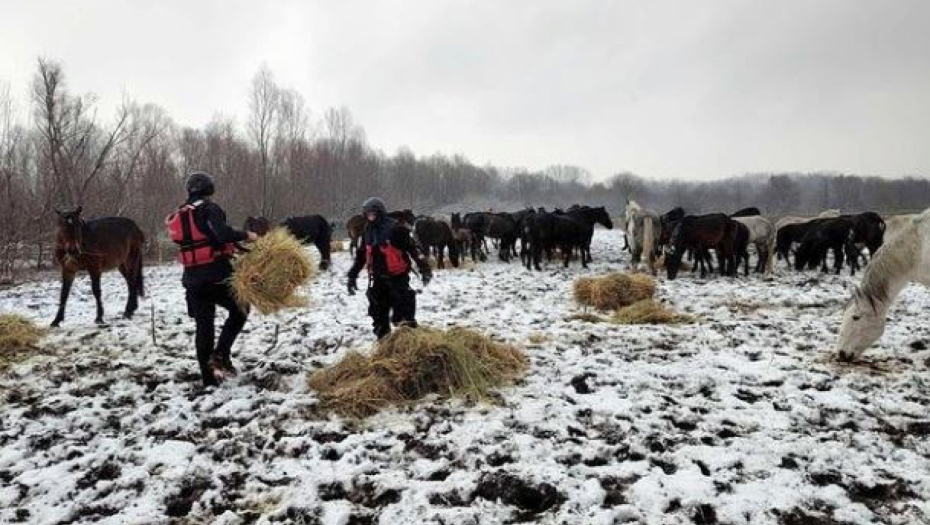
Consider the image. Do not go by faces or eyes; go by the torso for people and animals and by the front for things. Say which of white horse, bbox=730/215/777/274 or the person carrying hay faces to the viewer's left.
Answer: the white horse

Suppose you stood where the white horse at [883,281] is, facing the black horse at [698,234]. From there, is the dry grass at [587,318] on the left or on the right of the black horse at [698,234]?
left

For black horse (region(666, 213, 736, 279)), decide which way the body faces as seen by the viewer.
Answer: to the viewer's left

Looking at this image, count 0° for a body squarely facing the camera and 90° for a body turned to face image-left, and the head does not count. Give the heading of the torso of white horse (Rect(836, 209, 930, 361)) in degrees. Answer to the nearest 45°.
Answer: approximately 90°

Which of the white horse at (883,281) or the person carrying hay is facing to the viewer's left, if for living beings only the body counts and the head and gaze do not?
the white horse
